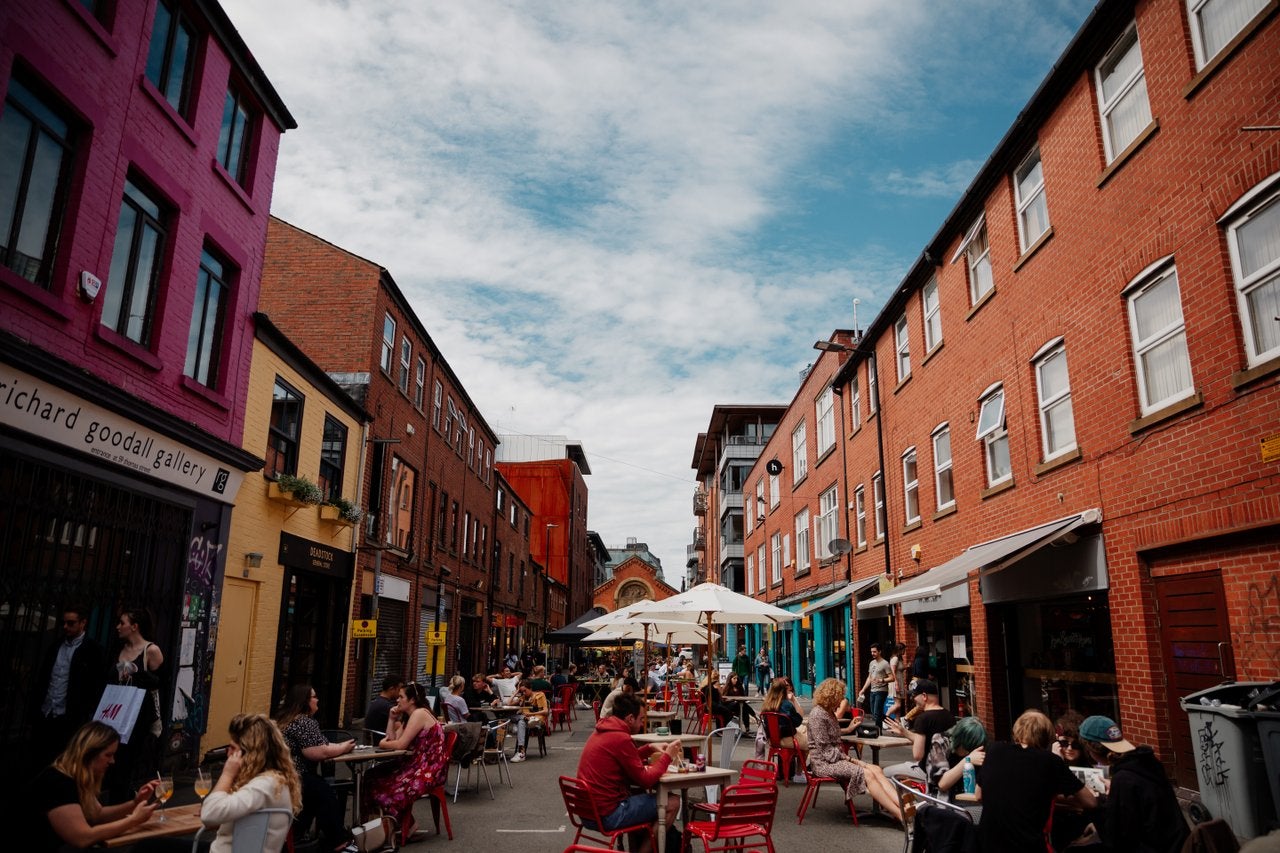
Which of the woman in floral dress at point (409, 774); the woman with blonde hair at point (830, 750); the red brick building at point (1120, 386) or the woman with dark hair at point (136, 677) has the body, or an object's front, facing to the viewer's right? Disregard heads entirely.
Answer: the woman with blonde hair

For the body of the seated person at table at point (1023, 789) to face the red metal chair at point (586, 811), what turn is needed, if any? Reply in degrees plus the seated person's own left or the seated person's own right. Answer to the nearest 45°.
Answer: approximately 90° to the seated person's own left

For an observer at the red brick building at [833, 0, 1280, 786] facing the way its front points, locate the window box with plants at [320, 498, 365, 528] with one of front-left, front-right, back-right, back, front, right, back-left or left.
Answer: front-right

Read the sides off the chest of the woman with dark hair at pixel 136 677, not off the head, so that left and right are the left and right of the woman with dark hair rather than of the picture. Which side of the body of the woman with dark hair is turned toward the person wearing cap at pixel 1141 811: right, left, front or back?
left

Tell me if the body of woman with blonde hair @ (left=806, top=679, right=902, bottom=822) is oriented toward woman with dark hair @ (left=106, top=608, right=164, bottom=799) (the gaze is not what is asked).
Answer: no

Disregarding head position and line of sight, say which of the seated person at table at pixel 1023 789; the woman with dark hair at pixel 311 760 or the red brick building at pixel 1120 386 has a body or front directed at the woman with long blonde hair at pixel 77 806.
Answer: the red brick building

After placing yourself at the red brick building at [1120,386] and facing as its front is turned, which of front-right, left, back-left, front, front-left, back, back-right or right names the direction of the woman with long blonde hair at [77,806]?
front

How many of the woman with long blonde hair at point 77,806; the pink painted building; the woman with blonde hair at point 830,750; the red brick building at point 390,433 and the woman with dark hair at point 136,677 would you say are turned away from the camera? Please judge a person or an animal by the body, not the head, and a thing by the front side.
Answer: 0

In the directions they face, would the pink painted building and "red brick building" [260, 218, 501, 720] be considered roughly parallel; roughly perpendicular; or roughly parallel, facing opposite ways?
roughly parallel

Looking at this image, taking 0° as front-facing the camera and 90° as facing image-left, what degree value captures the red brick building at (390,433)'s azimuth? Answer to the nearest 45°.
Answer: approximately 315°

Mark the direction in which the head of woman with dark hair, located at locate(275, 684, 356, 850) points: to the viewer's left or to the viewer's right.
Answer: to the viewer's right

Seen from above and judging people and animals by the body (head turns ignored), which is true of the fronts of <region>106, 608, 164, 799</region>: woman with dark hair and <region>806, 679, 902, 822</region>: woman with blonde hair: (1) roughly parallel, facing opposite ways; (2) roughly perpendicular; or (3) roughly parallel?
roughly perpendicular

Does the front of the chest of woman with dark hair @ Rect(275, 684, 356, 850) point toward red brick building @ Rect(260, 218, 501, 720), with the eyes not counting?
no

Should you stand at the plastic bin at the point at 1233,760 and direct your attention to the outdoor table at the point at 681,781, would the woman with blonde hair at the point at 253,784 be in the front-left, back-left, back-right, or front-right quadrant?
front-left

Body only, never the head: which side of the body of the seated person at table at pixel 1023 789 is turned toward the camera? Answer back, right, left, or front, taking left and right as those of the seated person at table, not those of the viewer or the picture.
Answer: back

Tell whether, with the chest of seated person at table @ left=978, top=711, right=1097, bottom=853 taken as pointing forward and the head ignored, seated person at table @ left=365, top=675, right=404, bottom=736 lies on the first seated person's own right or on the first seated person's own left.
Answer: on the first seated person's own left

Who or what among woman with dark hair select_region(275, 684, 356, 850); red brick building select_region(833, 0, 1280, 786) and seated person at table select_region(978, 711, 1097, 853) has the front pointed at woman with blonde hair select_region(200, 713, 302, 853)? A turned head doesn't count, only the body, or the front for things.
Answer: the red brick building

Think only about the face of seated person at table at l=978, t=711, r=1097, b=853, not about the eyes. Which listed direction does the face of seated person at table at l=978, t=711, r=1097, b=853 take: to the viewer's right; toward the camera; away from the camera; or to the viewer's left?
away from the camera

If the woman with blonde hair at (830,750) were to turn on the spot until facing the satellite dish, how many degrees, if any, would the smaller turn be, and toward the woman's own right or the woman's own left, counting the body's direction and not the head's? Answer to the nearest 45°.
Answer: approximately 90° to the woman's own left

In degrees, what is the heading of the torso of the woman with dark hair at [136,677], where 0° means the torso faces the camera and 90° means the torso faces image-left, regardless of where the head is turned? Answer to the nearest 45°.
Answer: approximately 45°

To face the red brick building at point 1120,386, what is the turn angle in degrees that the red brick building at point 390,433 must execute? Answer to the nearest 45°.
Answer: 0° — it already faces it
